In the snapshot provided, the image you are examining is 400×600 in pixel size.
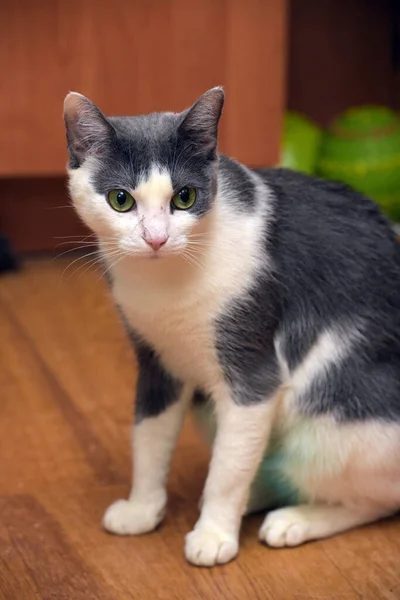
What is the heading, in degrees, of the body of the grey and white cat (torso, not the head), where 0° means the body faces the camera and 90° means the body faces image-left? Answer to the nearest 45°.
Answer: approximately 45°
